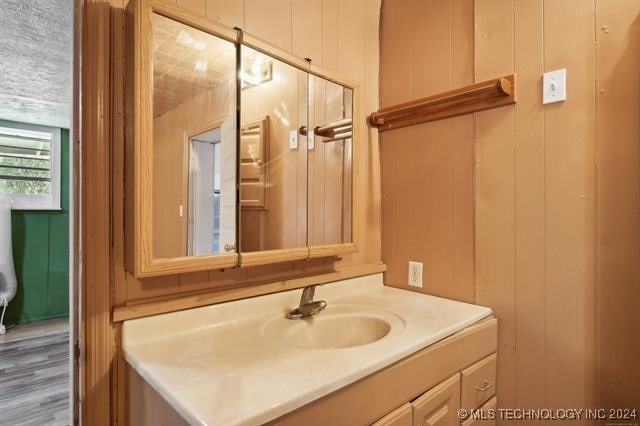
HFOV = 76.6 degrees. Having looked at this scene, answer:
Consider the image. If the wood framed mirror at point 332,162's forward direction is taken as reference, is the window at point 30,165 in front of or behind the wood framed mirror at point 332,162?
behind

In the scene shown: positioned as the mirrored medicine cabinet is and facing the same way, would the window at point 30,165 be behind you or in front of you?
behind

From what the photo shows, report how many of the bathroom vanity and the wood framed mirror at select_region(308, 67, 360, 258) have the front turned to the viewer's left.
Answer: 0

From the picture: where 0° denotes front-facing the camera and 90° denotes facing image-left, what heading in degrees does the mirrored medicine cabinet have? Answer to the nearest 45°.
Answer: approximately 315°

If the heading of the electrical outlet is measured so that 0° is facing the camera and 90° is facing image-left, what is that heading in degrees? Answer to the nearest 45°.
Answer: approximately 45°

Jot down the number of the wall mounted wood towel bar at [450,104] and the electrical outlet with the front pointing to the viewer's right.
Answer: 0
